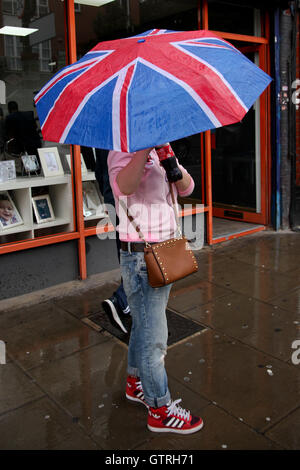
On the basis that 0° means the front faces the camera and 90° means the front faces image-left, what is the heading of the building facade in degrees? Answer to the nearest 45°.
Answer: approximately 315°

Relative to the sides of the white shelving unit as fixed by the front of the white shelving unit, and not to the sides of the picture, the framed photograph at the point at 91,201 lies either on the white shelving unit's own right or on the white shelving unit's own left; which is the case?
on the white shelving unit's own left

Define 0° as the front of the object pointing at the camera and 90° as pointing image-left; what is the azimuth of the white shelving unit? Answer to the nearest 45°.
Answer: approximately 315°
